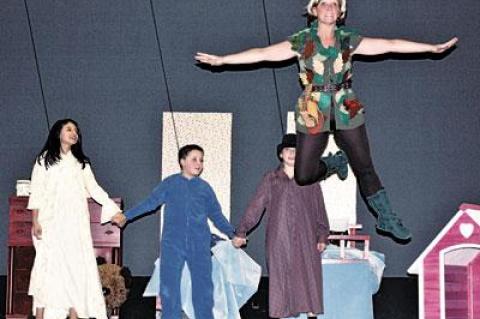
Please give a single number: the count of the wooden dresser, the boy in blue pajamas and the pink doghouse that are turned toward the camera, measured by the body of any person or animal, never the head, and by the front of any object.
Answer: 3

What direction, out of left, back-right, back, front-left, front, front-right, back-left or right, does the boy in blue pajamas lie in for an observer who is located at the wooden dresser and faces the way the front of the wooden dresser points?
front-left

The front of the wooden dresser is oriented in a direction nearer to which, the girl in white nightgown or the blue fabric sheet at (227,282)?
the girl in white nightgown

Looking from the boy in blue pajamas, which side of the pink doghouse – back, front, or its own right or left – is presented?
right

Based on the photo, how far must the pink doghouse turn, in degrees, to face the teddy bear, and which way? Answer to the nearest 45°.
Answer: approximately 90° to its right

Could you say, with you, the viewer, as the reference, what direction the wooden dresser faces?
facing the viewer

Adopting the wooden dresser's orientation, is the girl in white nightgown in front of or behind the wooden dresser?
in front

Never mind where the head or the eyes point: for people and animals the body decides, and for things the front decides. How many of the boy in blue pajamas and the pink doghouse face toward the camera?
2

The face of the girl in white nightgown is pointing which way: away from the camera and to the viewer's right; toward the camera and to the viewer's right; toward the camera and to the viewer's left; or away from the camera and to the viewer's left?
toward the camera and to the viewer's right

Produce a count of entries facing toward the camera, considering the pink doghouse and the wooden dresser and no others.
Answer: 2

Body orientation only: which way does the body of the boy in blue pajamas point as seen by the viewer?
toward the camera

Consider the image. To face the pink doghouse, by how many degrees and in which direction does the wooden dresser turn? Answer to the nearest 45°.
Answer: approximately 45° to its left

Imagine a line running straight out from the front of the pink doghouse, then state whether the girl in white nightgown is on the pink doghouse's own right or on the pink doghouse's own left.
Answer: on the pink doghouse's own right
